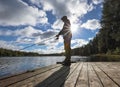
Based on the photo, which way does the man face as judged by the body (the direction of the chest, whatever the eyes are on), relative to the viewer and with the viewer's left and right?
facing to the left of the viewer
